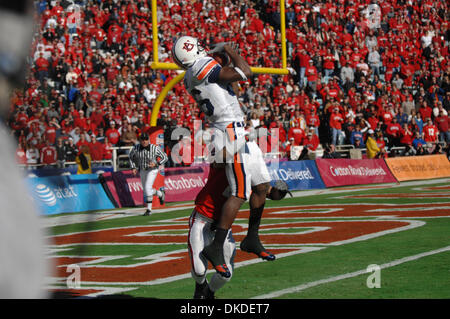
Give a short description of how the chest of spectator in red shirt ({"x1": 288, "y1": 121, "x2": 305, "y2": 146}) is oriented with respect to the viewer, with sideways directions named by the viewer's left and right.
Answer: facing the viewer

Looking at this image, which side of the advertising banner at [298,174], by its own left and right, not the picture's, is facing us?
front

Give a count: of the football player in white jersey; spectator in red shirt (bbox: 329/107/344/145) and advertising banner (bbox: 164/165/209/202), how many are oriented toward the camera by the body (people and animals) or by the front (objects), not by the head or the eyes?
2

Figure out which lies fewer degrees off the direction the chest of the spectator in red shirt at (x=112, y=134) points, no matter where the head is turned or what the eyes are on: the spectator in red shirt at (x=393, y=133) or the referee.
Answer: the referee

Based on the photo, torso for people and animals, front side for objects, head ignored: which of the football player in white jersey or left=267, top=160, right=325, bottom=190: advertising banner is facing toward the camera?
the advertising banner

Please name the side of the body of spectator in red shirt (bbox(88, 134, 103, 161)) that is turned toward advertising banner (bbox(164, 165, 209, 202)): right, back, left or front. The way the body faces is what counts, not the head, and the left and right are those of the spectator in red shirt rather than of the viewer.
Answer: left

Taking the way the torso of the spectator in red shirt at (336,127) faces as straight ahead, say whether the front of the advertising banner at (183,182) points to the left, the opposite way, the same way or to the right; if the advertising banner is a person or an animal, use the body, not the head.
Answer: the same way

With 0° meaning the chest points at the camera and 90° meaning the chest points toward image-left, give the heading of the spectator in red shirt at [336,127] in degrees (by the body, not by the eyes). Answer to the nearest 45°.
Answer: approximately 0°

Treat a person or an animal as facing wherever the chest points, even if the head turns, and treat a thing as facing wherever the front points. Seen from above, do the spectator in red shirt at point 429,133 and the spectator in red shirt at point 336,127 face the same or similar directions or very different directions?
same or similar directions

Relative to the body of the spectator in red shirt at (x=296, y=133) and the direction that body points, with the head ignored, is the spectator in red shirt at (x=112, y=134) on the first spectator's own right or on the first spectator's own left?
on the first spectator's own right

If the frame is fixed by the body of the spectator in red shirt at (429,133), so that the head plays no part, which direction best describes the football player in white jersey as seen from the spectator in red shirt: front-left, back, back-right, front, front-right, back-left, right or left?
front

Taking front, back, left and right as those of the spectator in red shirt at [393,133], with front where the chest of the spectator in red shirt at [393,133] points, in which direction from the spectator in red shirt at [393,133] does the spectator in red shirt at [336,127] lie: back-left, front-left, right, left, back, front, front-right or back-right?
front-right

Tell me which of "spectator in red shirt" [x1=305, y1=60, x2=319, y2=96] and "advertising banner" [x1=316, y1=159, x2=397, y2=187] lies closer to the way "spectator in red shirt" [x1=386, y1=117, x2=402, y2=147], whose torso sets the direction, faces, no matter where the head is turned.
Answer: the advertising banner

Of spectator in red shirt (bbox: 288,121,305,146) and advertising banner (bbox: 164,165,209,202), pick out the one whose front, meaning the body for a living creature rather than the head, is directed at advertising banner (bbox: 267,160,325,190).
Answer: the spectator in red shirt

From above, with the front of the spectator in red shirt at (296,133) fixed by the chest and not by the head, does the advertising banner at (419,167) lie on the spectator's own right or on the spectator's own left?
on the spectator's own left
